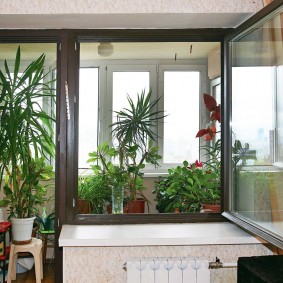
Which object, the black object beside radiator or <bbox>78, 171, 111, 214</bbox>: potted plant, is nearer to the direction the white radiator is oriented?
the black object beside radiator

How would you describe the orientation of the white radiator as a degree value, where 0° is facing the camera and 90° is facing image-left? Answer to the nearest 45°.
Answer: approximately 0°

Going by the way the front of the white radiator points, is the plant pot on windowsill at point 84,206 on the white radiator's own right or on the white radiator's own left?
on the white radiator's own right

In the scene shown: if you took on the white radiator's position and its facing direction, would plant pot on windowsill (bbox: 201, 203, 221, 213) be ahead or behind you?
behind

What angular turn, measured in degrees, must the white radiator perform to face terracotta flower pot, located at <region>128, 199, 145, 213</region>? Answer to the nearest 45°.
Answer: approximately 135° to its right

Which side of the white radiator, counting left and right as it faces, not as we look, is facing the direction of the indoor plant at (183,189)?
back

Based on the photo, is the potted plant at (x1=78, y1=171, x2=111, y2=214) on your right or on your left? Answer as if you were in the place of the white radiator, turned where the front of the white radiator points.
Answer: on your right

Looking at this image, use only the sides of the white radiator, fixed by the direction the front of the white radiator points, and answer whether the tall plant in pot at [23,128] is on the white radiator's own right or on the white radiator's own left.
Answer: on the white radiator's own right
